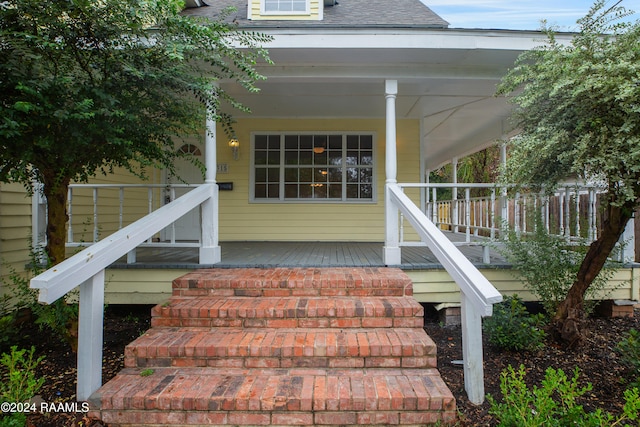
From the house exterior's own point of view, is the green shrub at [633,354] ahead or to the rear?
ahead

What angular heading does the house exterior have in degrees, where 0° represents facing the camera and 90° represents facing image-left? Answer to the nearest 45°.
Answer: approximately 0°

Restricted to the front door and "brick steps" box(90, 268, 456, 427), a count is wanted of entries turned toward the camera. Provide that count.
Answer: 2

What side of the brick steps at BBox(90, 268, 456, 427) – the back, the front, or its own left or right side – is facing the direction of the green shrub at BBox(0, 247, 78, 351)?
right

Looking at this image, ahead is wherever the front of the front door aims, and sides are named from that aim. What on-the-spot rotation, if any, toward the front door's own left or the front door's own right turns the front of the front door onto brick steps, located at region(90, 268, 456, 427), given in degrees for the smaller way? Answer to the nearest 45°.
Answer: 0° — it already faces it

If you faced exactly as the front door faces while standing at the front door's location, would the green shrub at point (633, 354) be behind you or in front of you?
in front

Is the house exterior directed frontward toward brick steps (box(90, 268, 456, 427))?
yes

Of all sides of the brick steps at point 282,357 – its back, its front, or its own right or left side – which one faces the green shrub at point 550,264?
left

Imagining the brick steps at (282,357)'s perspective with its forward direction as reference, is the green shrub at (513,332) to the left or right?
on its left
